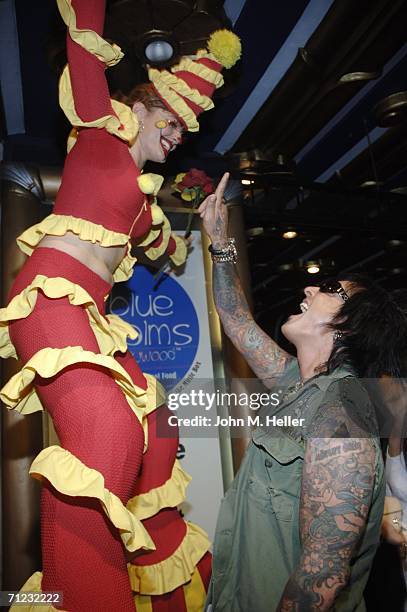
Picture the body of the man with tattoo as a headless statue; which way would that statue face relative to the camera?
to the viewer's left

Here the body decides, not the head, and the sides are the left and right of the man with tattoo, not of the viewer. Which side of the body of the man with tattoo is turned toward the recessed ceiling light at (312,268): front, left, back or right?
right

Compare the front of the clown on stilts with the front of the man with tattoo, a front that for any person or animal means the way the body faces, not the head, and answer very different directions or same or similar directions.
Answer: very different directions
